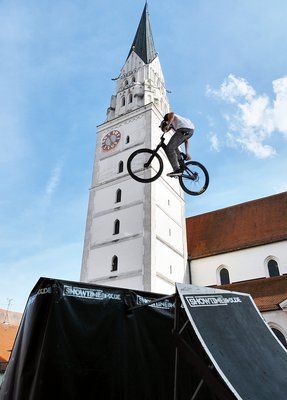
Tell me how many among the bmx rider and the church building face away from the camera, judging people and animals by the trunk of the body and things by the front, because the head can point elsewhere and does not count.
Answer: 0

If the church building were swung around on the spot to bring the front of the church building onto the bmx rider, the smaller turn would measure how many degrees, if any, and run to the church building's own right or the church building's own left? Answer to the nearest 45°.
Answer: approximately 45° to the church building's own left

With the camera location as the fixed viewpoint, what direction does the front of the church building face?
facing the viewer and to the left of the viewer

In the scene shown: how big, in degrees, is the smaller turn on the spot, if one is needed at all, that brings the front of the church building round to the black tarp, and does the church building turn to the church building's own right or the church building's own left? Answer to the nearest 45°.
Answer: approximately 45° to the church building's own left
